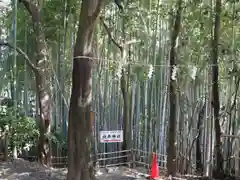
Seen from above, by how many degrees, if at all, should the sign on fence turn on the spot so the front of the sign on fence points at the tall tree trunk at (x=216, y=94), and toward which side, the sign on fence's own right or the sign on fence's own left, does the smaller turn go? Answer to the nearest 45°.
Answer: approximately 90° to the sign on fence's own left

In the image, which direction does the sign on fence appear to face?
toward the camera

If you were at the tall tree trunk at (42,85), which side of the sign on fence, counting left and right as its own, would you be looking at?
right

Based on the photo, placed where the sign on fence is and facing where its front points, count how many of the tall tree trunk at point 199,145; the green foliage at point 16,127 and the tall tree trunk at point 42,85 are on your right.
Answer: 2

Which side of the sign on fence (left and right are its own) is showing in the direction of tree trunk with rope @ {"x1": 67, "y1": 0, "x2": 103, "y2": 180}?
front

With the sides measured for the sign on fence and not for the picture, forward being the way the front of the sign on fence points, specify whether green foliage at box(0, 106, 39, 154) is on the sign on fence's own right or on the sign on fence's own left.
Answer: on the sign on fence's own right

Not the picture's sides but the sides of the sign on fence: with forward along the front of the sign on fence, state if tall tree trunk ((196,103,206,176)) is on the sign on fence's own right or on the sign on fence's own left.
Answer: on the sign on fence's own left

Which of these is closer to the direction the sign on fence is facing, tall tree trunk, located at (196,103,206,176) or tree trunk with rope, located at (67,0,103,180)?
the tree trunk with rope

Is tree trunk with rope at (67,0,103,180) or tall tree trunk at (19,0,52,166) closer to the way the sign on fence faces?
the tree trunk with rope

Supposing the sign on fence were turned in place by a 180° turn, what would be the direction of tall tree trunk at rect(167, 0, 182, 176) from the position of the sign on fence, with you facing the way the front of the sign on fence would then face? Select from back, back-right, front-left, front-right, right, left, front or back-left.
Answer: back-right

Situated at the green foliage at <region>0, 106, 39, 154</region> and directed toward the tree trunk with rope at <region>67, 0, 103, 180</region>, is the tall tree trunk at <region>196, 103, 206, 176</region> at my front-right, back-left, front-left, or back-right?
front-left
